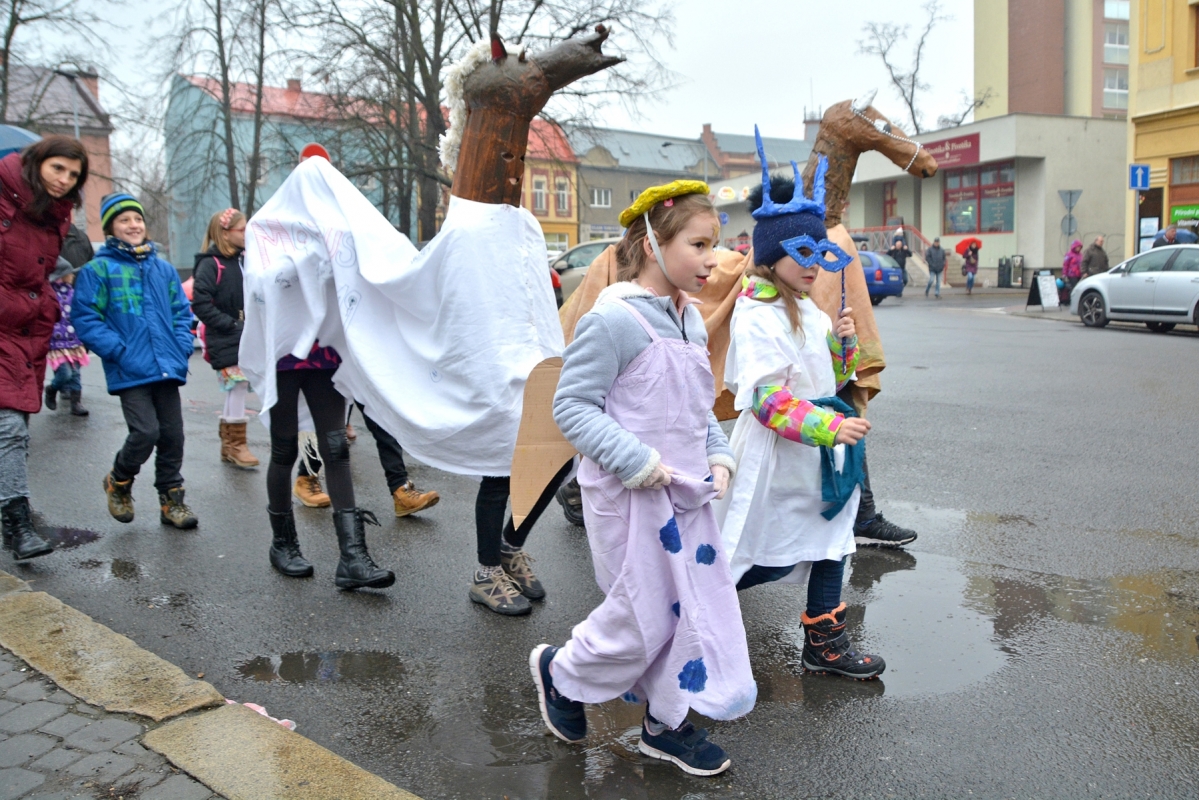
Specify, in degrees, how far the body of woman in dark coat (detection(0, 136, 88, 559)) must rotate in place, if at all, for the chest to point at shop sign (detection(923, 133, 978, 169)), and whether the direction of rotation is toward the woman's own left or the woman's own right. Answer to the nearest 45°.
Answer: approximately 90° to the woman's own left

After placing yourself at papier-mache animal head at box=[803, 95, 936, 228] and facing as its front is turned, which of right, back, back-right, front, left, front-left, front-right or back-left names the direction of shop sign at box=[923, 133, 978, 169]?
left

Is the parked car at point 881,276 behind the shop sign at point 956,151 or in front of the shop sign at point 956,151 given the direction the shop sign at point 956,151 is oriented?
in front

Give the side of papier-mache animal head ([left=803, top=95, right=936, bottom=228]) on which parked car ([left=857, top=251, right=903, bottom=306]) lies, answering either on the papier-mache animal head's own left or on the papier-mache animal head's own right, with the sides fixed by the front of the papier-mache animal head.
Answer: on the papier-mache animal head's own left

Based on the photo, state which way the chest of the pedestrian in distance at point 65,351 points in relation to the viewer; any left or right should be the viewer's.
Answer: facing the viewer and to the right of the viewer

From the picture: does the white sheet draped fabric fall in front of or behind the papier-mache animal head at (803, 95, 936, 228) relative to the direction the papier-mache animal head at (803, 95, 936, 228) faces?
behind

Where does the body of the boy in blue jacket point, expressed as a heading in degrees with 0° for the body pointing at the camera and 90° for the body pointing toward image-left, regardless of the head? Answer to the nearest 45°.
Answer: approximately 315°

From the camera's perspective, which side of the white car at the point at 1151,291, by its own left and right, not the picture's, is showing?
left

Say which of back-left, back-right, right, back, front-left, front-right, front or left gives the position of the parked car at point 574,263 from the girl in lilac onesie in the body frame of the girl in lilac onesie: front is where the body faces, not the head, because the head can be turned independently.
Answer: back-left

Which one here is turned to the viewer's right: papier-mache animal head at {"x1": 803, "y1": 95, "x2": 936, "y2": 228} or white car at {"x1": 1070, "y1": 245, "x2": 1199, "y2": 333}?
the papier-mache animal head

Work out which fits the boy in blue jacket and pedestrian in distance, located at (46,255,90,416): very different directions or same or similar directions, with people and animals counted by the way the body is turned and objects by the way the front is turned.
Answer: same or similar directions

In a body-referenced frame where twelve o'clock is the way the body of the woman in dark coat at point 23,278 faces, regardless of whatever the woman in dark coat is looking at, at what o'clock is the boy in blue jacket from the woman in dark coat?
The boy in blue jacket is roughly at 10 o'clock from the woman in dark coat.
